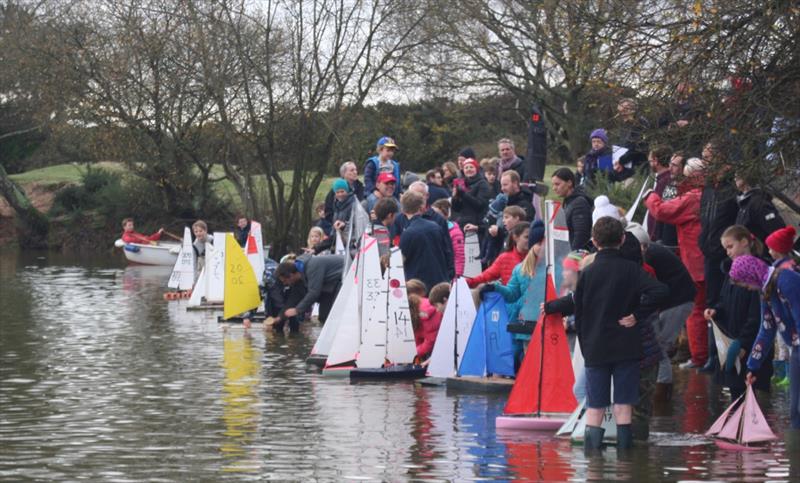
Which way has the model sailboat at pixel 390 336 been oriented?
to the viewer's left

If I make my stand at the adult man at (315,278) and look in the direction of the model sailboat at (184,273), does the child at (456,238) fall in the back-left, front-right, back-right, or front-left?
back-right

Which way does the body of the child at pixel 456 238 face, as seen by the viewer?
to the viewer's left

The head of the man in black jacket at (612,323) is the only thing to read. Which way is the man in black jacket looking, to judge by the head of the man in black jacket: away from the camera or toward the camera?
away from the camera

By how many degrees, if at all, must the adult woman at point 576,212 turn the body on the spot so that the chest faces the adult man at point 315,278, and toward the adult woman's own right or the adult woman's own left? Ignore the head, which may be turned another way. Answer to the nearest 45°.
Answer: approximately 45° to the adult woman's own right

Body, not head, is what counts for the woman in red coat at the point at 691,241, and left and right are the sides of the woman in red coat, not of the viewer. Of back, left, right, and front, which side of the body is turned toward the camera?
left

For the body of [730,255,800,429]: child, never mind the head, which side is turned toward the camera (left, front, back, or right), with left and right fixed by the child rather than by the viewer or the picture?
left

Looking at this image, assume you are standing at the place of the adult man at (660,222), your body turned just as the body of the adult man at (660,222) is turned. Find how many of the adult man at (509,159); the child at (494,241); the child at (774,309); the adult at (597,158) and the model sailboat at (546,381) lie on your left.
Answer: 2

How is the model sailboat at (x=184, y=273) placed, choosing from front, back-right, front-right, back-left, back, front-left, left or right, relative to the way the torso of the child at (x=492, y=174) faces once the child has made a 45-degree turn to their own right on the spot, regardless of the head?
front-right

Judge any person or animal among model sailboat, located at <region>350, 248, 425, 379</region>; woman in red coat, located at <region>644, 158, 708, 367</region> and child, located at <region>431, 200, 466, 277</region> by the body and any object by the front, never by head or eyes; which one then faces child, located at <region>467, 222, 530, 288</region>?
the woman in red coat

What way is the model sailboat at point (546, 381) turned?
to the viewer's left

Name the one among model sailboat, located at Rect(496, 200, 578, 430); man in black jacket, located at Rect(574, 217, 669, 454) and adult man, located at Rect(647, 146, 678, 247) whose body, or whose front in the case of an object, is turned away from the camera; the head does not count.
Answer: the man in black jacket

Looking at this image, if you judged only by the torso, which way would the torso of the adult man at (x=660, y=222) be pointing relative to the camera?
to the viewer's left

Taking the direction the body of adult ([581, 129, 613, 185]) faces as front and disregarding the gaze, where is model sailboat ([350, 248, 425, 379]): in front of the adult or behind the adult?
in front
